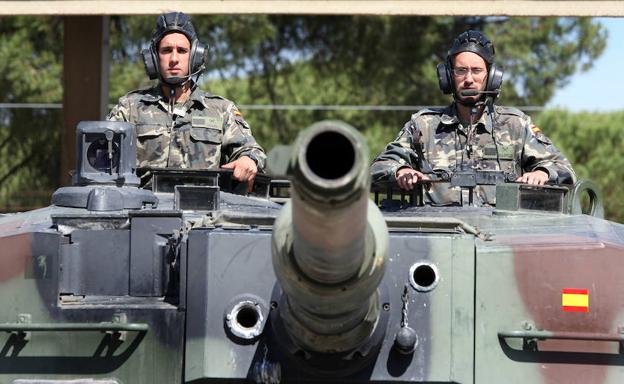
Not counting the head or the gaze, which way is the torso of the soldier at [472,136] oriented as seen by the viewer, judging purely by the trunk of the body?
toward the camera

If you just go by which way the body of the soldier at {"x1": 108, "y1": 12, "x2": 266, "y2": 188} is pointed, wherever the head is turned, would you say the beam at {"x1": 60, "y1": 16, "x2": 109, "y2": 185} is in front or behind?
behind

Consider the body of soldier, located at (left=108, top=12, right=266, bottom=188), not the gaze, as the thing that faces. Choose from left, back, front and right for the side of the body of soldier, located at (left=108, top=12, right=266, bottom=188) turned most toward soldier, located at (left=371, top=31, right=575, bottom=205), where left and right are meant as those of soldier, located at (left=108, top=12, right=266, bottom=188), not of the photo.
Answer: left

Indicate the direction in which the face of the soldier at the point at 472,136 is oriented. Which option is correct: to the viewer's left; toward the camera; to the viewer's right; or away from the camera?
toward the camera

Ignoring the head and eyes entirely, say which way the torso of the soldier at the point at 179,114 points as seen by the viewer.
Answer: toward the camera

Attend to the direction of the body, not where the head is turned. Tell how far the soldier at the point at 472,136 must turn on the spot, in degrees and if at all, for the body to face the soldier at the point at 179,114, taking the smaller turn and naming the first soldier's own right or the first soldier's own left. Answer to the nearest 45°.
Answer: approximately 90° to the first soldier's own right

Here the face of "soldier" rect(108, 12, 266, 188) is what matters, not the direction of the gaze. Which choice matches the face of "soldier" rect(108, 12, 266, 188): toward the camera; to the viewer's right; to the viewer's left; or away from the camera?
toward the camera

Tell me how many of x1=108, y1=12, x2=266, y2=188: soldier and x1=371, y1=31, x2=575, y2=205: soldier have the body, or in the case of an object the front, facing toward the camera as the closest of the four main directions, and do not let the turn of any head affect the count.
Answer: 2
